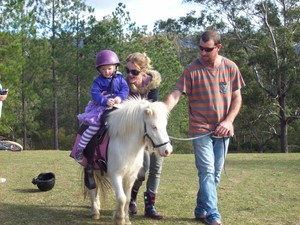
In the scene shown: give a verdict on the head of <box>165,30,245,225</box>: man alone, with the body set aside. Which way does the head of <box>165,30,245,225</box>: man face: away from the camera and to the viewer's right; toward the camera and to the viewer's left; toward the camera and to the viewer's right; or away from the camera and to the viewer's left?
toward the camera and to the viewer's left

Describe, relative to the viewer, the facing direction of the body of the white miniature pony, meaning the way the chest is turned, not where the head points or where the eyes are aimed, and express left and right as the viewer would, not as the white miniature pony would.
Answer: facing the viewer and to the right of the viewer

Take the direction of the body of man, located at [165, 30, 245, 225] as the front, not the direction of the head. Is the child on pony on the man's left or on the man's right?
on the man's right

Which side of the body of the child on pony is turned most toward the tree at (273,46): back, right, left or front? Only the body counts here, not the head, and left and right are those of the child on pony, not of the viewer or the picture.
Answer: left

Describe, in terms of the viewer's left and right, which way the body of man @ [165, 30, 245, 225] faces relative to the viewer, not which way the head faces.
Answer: facing the viewer

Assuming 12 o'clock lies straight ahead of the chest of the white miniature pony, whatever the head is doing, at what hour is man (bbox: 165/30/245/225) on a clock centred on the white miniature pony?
The man is roughly at 10 o'clock from the white miniature pony.

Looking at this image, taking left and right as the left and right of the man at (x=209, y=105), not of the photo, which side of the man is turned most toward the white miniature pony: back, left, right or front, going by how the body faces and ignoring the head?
right

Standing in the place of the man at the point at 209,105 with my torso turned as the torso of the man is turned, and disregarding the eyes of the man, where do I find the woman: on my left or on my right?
on my right

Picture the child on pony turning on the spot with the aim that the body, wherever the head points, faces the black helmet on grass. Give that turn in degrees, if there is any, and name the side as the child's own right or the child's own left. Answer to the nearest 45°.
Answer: approximately 180°

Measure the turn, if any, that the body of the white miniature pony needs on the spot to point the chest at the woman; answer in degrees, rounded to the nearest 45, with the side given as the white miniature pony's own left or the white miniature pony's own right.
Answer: approximately 135° to the white miniature pony's own left

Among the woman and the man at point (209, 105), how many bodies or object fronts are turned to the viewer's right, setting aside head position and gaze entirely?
0

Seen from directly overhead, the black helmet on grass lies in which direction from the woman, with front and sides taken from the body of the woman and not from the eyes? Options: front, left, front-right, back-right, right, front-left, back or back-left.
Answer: right
